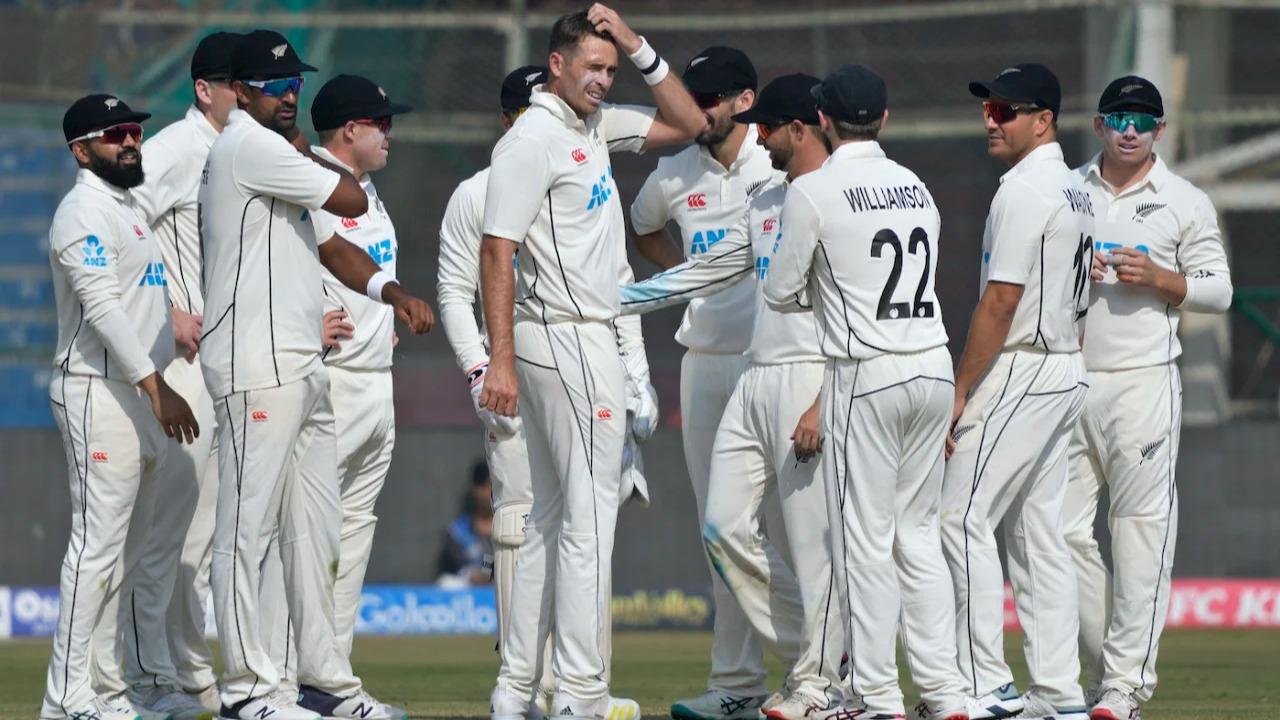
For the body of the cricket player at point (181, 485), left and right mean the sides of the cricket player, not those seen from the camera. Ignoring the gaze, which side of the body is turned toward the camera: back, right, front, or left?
right

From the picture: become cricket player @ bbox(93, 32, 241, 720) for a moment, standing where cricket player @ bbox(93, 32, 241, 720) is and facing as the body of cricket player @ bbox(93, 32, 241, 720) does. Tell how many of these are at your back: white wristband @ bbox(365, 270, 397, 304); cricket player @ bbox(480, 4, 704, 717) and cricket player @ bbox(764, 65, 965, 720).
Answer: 0

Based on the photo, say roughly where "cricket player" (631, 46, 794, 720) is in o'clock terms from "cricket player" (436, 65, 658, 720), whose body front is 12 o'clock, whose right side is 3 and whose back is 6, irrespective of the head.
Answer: "cricket player" (631, 46, 794, 720) is roughly at 10 o'clock from "cricket player" (436, 65, 658, 720).

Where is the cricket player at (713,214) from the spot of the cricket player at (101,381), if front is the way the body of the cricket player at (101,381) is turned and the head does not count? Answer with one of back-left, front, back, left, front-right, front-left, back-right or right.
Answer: front-left

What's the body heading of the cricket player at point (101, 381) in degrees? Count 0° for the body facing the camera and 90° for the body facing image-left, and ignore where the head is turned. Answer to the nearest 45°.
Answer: approximately 315°

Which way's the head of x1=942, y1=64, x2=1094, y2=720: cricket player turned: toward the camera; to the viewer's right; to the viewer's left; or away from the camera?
to the viewer's left

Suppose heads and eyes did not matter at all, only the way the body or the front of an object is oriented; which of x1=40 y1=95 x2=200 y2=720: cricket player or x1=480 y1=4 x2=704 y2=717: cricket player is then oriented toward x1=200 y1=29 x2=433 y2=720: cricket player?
x1=40 y1=95 x2=200 y2=720: cricket player

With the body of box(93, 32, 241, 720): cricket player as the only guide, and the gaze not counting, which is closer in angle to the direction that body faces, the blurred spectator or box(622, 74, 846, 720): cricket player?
the cricket player

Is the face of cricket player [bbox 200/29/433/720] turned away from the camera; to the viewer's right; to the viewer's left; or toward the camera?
to the viewer's right

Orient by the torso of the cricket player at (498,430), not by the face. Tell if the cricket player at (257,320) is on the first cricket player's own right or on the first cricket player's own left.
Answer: on the first cricket player's own right

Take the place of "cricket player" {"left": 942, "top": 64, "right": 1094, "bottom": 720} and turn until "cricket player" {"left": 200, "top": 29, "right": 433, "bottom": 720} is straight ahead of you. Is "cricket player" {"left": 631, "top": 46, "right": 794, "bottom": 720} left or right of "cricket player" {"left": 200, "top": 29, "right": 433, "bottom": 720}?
right

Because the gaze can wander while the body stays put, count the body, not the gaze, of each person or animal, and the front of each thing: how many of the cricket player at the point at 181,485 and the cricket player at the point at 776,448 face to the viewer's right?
1

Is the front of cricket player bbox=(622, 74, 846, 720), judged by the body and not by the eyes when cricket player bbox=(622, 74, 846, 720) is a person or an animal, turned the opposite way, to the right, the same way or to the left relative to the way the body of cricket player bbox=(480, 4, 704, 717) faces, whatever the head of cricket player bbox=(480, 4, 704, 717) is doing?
to the right

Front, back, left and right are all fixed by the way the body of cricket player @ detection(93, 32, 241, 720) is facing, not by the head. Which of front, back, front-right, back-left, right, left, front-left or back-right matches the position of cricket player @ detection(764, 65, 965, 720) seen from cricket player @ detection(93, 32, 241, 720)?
front-right

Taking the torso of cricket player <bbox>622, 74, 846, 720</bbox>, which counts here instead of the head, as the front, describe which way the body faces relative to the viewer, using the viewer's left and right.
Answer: facing the viewer and to the left of the viewer

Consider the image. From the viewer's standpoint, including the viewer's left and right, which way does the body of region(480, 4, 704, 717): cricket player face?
facing the viewer and to the right of the viewer
